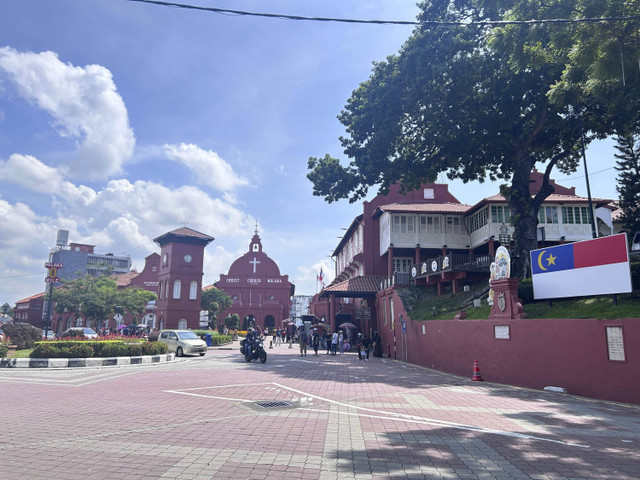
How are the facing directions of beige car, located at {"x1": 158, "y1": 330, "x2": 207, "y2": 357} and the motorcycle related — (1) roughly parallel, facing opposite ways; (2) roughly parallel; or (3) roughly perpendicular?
roughly parallel

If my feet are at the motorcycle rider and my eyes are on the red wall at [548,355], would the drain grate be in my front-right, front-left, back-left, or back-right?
front-right

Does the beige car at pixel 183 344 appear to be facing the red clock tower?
no

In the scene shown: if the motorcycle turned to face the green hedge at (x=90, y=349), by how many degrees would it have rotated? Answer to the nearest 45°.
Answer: approximately 135° to its right

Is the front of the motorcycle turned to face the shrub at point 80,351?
no

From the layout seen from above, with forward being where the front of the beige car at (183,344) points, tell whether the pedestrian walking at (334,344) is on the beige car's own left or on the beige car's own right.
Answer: on the beige car's own left

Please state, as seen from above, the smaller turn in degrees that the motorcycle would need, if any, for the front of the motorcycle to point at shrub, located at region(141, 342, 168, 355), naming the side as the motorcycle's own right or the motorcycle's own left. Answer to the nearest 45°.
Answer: approximately 135° to the motorcycle's own right

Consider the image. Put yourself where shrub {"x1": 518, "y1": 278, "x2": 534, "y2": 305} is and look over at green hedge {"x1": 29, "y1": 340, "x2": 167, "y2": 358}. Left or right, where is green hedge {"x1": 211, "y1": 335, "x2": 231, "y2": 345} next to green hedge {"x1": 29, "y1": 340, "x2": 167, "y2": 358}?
right

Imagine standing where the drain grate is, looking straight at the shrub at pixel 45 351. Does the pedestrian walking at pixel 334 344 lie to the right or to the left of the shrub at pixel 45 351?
right

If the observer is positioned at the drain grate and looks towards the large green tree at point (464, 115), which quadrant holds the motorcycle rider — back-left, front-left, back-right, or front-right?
front-left

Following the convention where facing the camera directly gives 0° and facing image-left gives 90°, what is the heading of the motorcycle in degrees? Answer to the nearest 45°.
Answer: approximately 315°

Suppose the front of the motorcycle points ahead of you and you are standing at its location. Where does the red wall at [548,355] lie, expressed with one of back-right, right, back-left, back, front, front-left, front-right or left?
front

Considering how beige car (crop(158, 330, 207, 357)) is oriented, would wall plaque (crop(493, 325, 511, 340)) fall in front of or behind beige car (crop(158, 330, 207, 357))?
in front

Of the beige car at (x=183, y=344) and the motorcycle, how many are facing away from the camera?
0

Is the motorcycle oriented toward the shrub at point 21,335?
no
